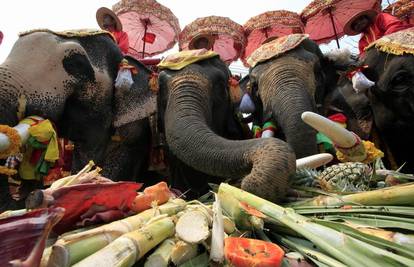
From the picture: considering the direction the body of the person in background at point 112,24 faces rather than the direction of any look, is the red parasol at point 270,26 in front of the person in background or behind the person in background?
behind

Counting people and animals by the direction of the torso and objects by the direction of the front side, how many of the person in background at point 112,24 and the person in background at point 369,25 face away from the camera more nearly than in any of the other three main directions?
0

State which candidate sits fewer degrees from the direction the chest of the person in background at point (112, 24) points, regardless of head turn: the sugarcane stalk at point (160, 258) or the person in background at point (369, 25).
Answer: the sugarcane stalk

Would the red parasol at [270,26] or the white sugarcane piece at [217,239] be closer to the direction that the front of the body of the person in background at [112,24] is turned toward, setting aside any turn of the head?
the white sugarcane piece

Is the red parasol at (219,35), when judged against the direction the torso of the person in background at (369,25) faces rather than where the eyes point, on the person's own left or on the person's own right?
on the person's own right

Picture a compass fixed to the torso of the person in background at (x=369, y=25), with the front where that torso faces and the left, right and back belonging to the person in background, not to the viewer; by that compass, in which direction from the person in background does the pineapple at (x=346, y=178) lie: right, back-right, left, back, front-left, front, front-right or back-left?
front-left

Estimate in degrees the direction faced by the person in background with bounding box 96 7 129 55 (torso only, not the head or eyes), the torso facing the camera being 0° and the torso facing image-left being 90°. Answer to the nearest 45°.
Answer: approximately 45°

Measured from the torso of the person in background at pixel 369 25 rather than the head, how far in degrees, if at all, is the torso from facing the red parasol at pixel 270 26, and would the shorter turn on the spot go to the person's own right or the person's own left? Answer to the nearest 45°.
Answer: approximately 90° to the person's own right

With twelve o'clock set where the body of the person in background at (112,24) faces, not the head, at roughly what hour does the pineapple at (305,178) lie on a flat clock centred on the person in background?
The pineapple is roughly at 10 o'clock from the person in background.

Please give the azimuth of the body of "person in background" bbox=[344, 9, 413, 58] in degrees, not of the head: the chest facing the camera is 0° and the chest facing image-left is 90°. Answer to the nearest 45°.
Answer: approximately 45°
